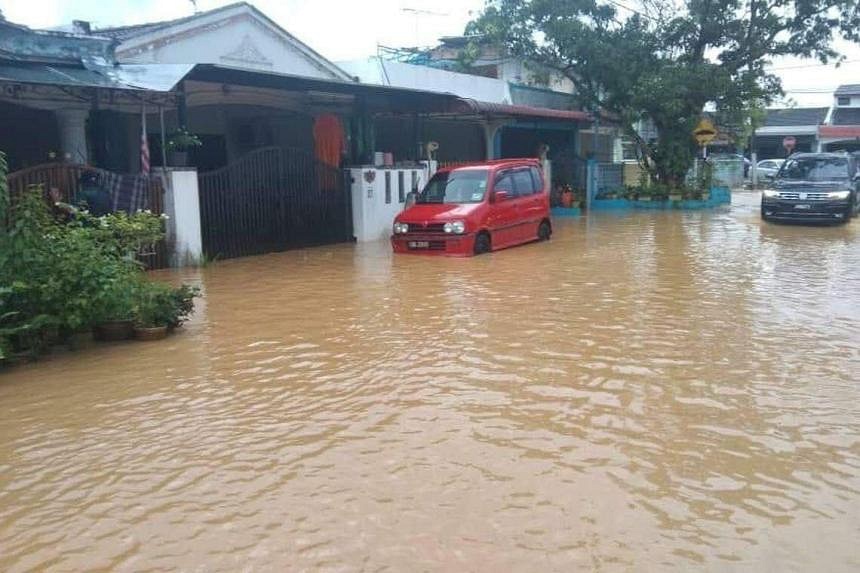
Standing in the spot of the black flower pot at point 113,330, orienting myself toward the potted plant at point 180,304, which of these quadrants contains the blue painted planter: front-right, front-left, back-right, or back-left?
front-left

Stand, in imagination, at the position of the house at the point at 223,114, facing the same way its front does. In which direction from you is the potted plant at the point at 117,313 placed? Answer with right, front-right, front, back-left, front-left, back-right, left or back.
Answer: front-right

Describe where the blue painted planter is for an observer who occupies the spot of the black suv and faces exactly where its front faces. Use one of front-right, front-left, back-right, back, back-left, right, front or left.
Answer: back-right

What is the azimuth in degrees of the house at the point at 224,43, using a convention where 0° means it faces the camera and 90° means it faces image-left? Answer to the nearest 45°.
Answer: approximately 315°

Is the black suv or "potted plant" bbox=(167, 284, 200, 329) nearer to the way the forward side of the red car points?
the potted plant

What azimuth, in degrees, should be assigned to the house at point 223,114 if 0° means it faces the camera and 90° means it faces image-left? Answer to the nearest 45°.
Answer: approximately 315°

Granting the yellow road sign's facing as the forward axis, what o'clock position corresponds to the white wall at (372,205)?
The white wall is roughly at 1 o'clock from the yellow road sign.

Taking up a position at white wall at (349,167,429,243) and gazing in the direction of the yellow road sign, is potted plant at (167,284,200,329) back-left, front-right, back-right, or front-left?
back-right

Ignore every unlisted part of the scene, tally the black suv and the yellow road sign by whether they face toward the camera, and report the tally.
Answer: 2

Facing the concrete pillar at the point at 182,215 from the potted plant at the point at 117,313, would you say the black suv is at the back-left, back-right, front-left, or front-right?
front-right

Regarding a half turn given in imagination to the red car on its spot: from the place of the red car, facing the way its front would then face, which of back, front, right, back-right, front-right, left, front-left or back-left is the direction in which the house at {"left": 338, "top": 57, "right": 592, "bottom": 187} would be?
front-left

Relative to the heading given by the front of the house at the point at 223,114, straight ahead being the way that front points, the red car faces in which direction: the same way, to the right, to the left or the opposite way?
to the right

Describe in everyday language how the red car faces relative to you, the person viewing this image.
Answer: facing the viewer and to the left of the viewer

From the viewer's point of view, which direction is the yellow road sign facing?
toward the camera

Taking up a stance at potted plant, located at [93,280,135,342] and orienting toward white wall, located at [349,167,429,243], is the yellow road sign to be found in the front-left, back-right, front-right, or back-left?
front-right

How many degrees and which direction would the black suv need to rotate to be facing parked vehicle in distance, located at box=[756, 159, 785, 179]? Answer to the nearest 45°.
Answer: approximately 180°
